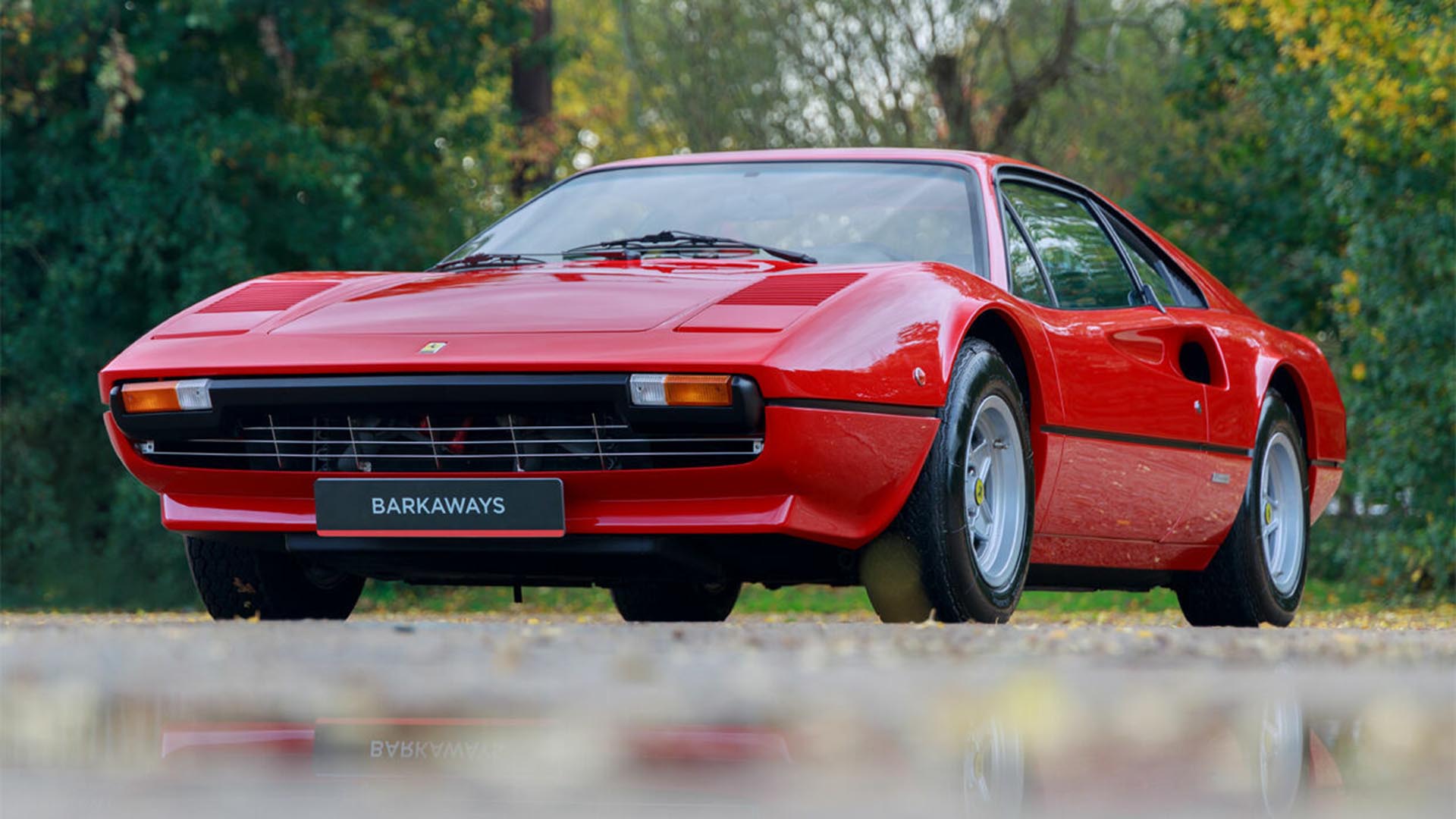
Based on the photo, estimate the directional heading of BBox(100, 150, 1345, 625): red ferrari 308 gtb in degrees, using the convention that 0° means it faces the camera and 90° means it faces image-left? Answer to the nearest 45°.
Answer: approximately 45°
